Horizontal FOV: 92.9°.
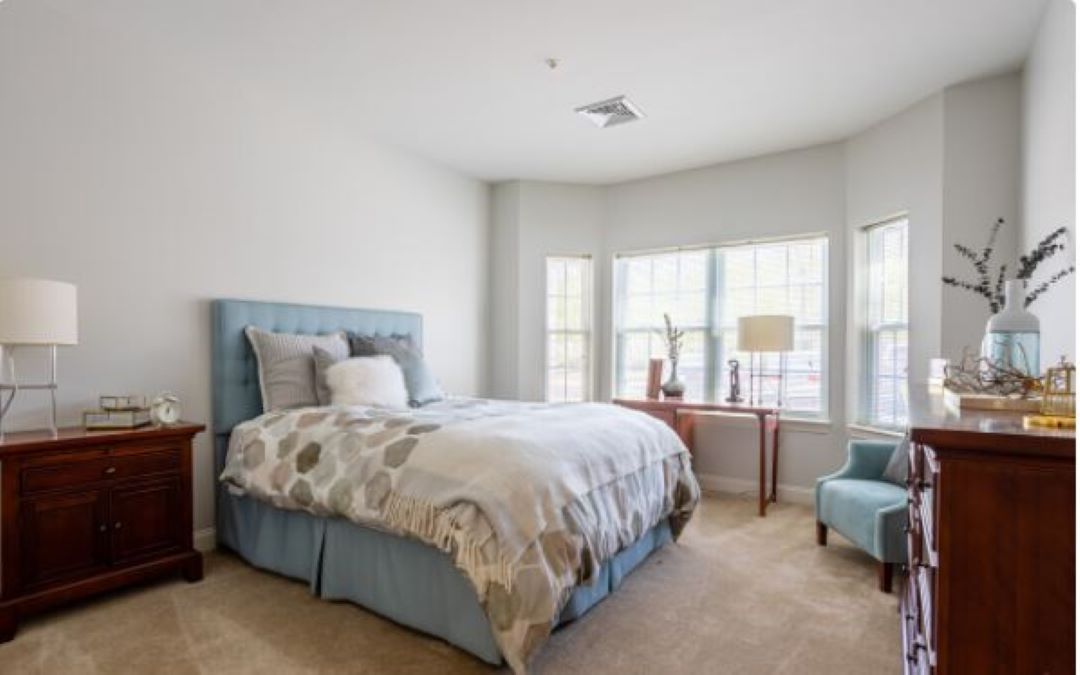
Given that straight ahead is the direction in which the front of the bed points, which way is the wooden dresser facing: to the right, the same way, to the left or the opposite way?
the opposite way

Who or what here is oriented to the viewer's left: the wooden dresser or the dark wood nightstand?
the wooden dresser

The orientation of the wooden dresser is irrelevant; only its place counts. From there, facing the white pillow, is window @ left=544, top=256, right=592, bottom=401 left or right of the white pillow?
right

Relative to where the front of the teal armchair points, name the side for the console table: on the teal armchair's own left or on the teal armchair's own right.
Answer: on the teal armchair's own right

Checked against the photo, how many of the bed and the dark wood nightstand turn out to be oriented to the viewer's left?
0

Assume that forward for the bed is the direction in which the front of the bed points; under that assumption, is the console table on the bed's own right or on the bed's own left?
on the bed's own left

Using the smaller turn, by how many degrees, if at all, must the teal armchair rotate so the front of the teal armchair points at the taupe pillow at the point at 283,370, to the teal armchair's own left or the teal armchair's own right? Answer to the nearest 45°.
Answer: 0° — it already faces it

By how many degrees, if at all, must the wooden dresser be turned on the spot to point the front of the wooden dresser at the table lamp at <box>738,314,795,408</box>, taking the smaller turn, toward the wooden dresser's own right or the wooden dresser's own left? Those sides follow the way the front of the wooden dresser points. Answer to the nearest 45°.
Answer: approximately 45° to the wooden dresser's own right

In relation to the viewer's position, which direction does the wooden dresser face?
facing to the left of the viewer

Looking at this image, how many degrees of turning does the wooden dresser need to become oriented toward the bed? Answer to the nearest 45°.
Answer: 0° — it already faces it
